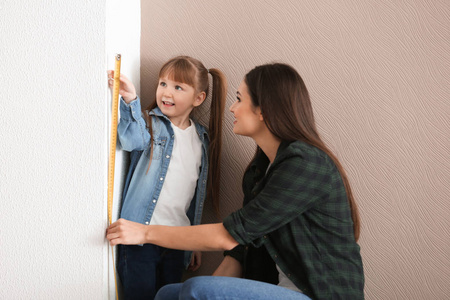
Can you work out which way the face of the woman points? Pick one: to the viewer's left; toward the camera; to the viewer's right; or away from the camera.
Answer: to the viewer's left

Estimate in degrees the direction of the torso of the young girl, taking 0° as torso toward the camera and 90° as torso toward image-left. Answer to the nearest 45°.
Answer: approximately 0°

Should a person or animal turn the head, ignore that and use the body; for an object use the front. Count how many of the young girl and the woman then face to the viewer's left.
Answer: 1

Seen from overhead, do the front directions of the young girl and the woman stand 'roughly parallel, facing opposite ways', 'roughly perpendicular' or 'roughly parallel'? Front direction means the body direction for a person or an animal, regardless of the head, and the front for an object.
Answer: roughly perpendicular

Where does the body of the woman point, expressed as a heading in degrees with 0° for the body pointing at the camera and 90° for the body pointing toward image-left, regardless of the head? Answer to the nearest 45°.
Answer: approximately 90°
